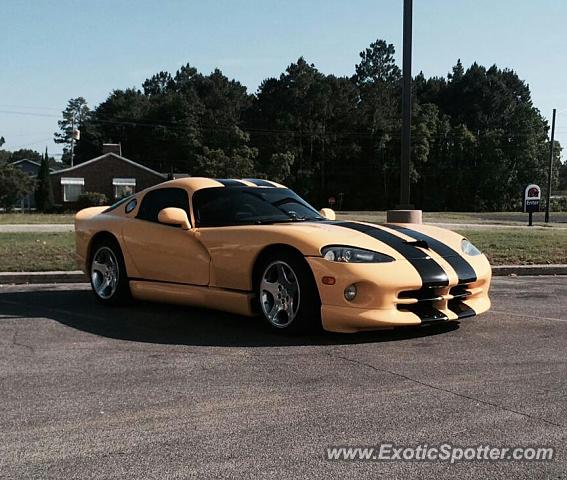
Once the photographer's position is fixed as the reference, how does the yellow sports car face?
facing the viewer and to the right of the viewer

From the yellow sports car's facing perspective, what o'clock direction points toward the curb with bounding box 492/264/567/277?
The curb is roughly at 9 o'clock from the yellow sports car.

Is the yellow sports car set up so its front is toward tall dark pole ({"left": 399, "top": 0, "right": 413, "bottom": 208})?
no

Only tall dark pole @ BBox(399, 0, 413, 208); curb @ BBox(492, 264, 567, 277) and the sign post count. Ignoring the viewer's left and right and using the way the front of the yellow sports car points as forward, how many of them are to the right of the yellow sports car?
0

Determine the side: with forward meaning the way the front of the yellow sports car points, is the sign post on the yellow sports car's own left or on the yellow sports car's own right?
on the yellow sports car's own left
